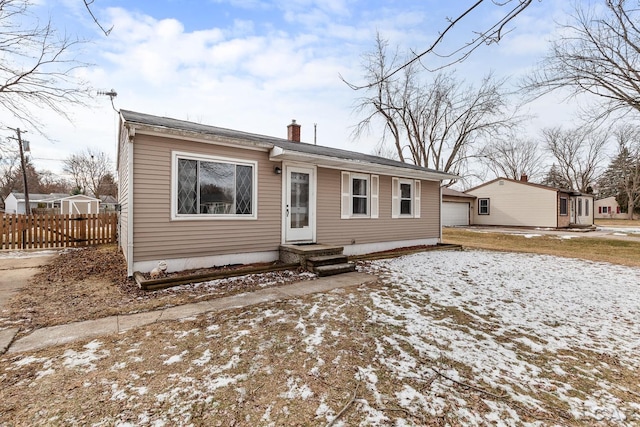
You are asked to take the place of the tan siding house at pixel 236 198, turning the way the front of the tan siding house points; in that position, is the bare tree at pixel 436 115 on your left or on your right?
on your left

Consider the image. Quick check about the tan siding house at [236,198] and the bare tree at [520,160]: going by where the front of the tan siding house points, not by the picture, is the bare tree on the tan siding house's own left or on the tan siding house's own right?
on the tan siding house's own left

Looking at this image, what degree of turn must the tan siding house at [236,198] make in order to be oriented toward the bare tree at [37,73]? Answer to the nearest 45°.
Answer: approximately 135° to its right

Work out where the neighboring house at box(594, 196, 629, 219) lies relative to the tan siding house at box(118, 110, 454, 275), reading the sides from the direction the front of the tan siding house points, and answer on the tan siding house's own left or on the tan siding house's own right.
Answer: on the tan siding house's own left

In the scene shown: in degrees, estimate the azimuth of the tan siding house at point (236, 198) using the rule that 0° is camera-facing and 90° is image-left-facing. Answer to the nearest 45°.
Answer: approximately 315°

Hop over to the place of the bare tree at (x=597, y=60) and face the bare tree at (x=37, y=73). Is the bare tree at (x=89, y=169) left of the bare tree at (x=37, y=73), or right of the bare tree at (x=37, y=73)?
right

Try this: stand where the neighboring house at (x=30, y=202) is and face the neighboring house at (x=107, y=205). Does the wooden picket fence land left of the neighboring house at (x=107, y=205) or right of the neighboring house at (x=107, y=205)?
right
